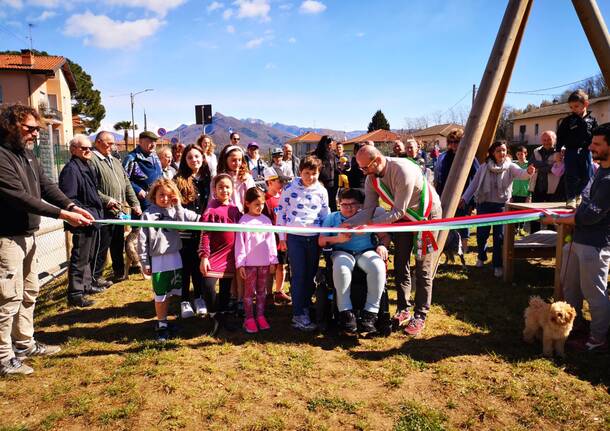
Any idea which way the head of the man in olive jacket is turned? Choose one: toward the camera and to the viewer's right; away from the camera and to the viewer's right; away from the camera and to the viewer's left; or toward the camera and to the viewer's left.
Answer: toward the camera and to the viewer's right

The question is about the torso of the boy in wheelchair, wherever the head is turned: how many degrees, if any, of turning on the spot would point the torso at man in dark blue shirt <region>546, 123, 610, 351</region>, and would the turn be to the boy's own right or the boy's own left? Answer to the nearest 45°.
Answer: approximately 90° to the boy's own left

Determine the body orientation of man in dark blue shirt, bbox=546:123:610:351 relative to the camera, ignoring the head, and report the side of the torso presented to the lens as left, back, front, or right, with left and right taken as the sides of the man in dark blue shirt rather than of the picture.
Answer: left

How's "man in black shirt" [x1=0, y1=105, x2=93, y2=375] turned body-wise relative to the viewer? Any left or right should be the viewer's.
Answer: facing to the right of the viewer

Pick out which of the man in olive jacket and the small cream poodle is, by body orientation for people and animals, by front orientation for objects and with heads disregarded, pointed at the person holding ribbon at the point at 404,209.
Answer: the man in olive jacket

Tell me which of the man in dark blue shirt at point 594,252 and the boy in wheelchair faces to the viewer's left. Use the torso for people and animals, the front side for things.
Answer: the man in dark blue shirt

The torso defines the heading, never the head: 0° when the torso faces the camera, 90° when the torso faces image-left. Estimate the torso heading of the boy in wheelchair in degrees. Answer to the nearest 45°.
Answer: approximately 0°

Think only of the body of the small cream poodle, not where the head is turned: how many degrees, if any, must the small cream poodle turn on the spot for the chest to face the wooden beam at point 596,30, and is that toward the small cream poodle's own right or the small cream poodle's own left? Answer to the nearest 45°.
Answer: approximately 135° to the small cream poodle's own left
